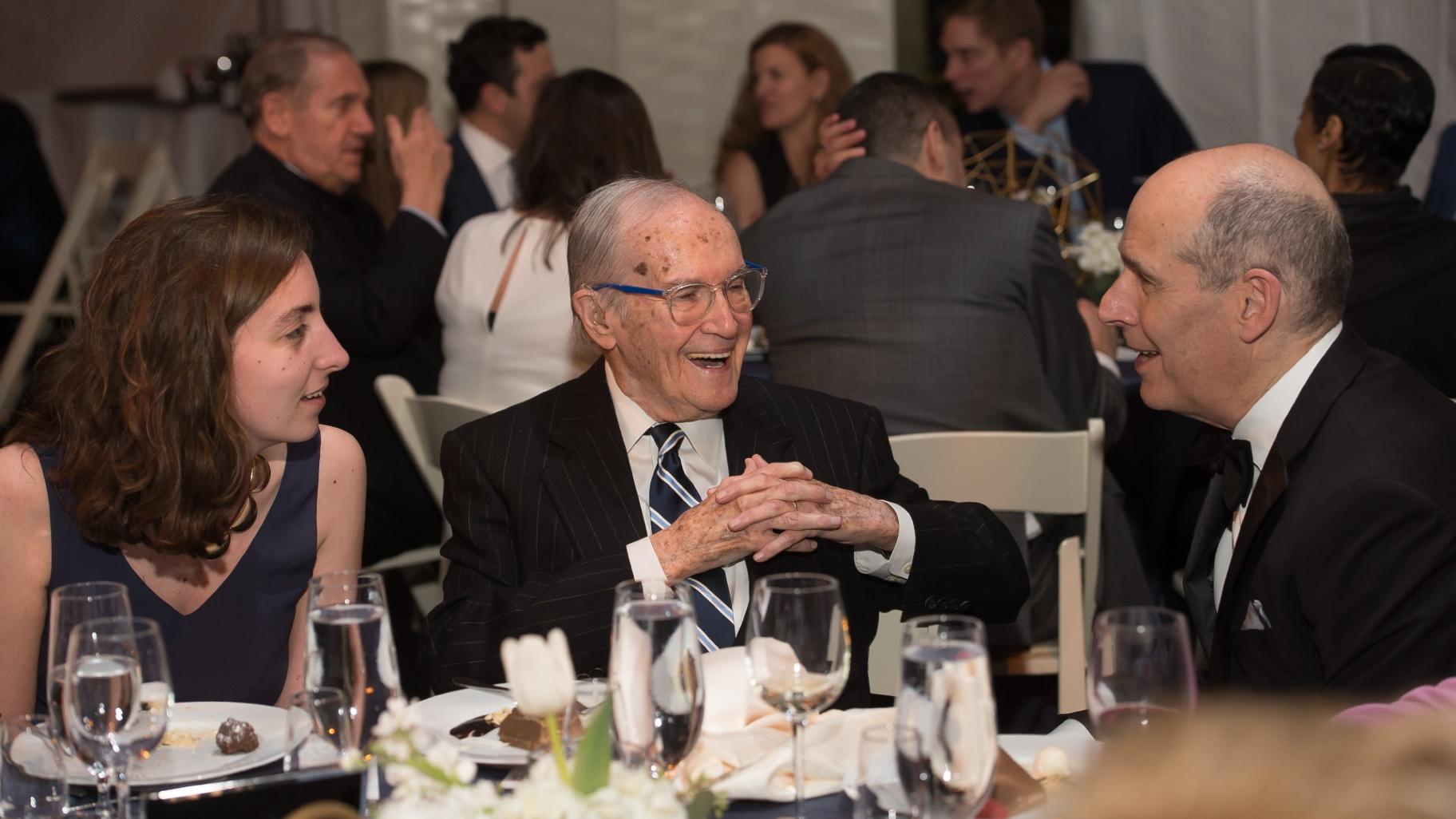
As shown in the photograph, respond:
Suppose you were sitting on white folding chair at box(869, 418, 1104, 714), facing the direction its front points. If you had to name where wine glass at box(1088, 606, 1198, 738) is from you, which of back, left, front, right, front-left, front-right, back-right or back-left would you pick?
back

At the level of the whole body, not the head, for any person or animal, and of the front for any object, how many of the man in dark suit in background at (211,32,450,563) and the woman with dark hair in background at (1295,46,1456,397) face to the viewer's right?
1

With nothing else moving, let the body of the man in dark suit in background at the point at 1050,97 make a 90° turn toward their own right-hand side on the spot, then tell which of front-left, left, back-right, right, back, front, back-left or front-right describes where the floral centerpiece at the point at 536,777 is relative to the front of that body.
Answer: back-left

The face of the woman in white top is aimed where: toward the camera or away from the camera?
away from the camera

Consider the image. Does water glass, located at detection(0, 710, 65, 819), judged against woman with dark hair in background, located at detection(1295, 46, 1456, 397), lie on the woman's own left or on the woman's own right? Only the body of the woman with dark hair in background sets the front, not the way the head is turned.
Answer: on the woman's own left

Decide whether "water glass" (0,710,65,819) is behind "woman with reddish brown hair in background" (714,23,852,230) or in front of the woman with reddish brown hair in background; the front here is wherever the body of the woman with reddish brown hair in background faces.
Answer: in front

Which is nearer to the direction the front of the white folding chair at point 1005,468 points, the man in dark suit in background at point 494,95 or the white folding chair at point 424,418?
the man in dark suit in background

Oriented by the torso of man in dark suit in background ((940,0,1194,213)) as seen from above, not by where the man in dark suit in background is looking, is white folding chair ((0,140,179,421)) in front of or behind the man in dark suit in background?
in front

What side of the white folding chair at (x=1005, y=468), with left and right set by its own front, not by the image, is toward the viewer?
back

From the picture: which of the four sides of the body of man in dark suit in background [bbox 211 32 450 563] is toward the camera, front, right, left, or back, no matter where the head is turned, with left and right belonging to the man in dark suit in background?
right

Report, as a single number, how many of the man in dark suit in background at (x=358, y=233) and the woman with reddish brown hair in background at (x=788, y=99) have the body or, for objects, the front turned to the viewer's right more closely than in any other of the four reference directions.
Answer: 1

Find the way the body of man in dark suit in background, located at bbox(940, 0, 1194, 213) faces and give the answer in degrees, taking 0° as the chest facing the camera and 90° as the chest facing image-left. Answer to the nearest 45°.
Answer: approximately 45°

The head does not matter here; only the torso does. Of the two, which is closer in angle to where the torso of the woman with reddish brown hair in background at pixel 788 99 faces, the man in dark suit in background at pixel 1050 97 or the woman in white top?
the woman in white top

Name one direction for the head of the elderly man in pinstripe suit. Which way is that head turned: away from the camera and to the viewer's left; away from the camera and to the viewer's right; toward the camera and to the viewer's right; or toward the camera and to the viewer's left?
toward the camera and to the viewer's right

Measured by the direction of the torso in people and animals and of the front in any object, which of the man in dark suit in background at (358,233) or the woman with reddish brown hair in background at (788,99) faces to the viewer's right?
the man in dark suit in background

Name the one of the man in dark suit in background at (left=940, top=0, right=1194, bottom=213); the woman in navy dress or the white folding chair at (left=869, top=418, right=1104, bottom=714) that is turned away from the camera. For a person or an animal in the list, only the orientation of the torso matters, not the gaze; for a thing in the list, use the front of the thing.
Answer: the white folding chair
